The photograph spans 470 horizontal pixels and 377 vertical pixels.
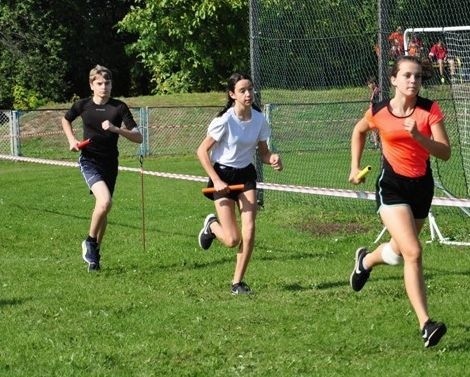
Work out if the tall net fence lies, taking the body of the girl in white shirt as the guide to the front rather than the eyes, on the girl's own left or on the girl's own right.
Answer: on the girl's own left

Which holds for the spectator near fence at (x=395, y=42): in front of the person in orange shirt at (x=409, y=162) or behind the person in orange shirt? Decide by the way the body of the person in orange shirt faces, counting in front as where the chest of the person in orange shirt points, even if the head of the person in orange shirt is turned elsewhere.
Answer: behind

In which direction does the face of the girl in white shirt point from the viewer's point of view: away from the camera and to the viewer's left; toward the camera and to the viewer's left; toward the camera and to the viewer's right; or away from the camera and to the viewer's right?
toward the camera and to the viewer's right

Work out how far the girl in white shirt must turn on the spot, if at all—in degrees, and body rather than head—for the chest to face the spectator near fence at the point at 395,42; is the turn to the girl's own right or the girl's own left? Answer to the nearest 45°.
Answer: approximately 90° to the girl's own left

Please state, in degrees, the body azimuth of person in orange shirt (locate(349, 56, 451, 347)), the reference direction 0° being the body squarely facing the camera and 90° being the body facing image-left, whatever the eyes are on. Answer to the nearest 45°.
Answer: approximately 315°

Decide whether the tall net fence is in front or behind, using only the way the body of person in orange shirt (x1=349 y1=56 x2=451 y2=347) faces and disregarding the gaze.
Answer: behind

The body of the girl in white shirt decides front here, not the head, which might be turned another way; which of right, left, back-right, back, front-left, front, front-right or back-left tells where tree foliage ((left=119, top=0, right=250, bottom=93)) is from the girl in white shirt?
back-left

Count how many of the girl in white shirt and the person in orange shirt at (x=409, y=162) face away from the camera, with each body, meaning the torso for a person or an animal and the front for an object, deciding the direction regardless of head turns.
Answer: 0

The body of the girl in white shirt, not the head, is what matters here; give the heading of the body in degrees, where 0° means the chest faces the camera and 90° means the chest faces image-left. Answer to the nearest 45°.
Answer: approximately 315°
